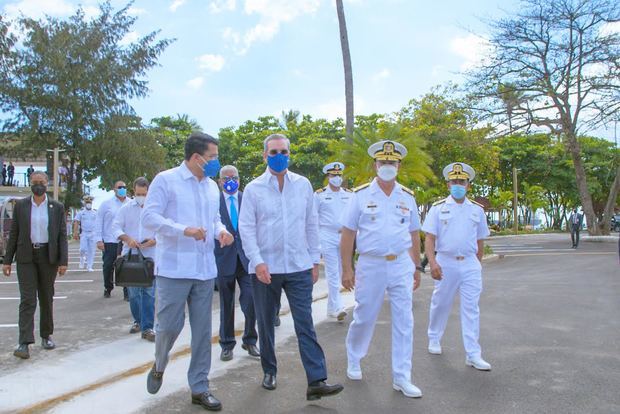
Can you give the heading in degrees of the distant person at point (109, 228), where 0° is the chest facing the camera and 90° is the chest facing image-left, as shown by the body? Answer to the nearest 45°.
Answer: approximately 315°

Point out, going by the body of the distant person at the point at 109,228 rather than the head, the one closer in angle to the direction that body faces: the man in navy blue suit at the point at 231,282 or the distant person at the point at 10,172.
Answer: the man in navy blue suit

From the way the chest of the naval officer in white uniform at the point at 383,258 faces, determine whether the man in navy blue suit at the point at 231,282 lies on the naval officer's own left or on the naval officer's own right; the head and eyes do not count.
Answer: on the naval officer's own right

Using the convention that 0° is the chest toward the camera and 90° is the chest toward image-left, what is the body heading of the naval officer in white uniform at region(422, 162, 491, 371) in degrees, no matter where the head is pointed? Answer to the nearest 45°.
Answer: approximately 0°
